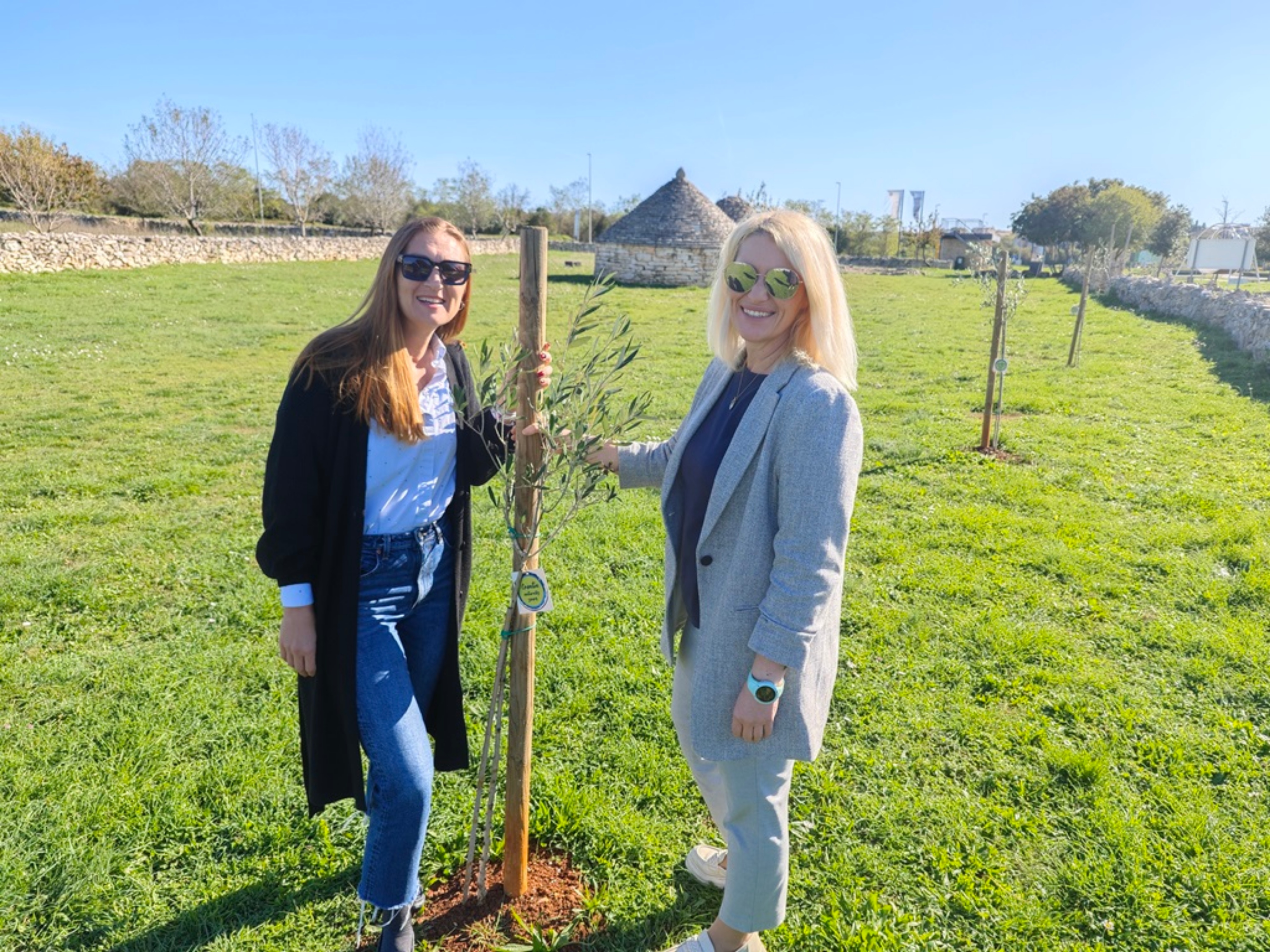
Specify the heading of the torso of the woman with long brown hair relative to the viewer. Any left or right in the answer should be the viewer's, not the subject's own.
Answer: facing the viewer and to the right of the viewer

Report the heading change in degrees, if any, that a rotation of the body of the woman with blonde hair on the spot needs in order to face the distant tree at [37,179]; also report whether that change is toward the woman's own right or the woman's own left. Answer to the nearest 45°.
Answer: approximately 90° to the woman's own right

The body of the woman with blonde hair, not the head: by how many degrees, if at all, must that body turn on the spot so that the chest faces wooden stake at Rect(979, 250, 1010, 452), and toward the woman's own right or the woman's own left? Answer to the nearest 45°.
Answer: approximately 135° to the woman's own right

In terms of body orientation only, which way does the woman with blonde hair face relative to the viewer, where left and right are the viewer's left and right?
facing the viewer and to the left of the viewer

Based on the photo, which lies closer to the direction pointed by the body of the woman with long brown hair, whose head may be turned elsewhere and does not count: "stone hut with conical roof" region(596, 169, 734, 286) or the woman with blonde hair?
the woman with blonde hair

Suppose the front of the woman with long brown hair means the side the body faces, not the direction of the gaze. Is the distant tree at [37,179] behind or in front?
behind

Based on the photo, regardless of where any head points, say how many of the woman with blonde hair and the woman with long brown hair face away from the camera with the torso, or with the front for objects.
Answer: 0

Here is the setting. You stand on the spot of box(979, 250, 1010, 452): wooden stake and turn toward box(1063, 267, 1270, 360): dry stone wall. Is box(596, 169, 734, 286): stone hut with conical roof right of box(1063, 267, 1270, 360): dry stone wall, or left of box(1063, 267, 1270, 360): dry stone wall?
left

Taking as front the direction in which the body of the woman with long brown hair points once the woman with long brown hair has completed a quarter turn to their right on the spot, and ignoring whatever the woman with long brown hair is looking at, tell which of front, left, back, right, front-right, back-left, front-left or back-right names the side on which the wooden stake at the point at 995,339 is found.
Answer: back

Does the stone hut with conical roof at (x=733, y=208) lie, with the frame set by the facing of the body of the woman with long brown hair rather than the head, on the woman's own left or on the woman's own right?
on the woman's own left

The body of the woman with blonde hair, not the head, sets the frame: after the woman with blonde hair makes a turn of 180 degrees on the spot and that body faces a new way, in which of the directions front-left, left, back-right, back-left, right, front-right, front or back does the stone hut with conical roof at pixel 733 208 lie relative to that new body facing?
front-left

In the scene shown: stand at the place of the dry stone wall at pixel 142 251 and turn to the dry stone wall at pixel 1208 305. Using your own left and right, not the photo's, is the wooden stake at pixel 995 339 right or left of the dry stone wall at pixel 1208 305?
right

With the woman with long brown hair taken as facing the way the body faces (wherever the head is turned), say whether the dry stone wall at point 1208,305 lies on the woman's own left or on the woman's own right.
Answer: on the woman's own left
